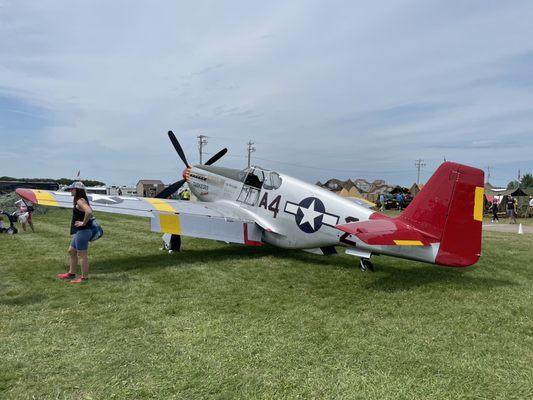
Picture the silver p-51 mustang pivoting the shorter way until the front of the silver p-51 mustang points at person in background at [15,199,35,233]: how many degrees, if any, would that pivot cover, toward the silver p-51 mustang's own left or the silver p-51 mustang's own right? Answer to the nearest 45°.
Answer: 0° — it already faces them

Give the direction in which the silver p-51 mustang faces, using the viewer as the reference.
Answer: facing away from the viewer and to the left of the viewer
